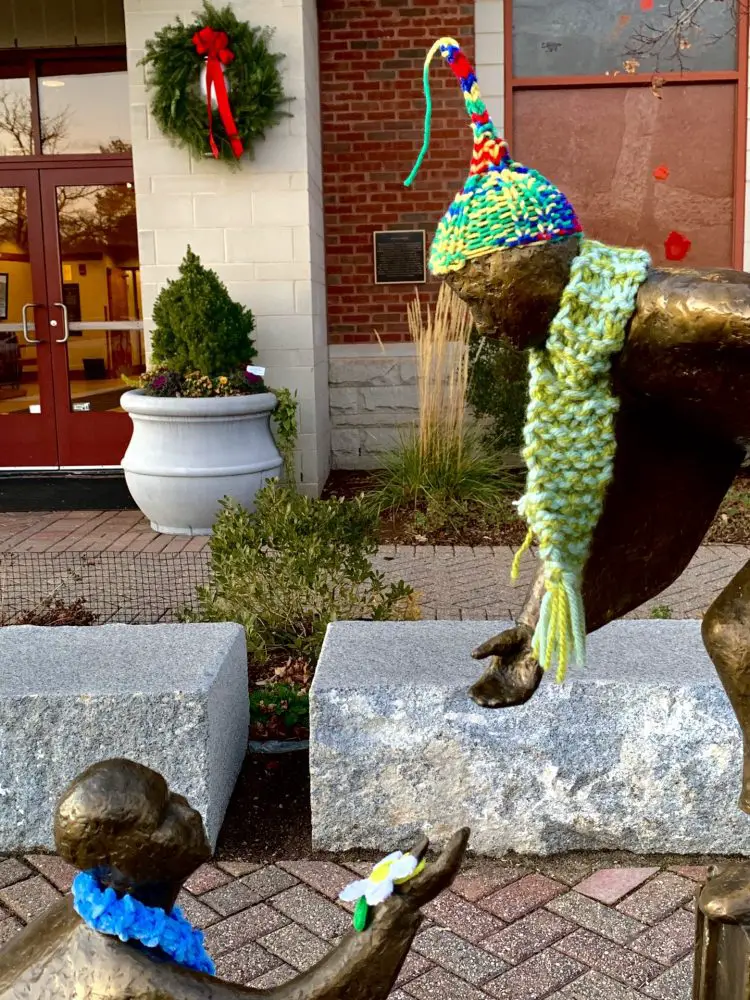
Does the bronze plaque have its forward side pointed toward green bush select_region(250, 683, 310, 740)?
yes

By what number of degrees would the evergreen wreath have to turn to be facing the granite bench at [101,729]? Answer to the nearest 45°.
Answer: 0° — it already faces it

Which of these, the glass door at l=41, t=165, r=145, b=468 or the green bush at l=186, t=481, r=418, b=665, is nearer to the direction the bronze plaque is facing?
the green bush

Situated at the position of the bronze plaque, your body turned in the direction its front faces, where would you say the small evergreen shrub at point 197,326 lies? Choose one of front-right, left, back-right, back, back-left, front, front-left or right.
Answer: front-right

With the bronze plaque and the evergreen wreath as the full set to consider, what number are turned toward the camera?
2

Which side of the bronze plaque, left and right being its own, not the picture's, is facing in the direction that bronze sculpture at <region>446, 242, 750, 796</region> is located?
front

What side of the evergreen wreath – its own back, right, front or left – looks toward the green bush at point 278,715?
front

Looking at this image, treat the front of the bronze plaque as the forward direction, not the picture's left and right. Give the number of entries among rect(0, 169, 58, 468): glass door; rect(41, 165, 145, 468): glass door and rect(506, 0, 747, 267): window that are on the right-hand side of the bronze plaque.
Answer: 2

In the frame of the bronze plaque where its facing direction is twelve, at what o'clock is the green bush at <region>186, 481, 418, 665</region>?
The green bush is roughly at 12 o'clock from the bronze plaque.

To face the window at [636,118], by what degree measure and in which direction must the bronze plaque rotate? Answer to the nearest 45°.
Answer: approximately 90° to its left

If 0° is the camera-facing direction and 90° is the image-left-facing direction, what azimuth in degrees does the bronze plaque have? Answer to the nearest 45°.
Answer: approximately 0°

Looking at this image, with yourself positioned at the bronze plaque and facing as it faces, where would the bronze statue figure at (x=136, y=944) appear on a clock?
The bronze statue figure is roughly at 12 o'clock from the bronze plaque.

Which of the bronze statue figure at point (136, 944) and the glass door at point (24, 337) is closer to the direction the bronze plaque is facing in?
the bronze statue figure
